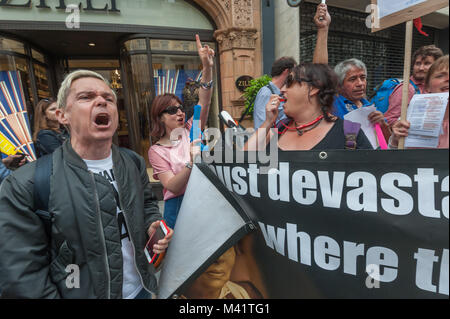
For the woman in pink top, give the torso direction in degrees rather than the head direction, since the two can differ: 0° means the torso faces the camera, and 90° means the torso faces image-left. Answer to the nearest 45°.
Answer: approximately 315°

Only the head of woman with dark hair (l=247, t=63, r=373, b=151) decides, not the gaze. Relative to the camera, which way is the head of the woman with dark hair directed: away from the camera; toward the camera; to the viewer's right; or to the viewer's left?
to the viewer's left

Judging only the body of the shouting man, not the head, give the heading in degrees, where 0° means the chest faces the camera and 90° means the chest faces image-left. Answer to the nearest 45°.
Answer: approximately 315°

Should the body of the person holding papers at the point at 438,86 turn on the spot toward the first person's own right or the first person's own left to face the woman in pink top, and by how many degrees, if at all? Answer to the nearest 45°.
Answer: approximately 90° to the first person's own right

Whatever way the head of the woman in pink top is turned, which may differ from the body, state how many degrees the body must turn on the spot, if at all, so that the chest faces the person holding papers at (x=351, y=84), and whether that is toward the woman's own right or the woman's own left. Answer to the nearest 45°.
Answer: approximately 45° to the woman's own left

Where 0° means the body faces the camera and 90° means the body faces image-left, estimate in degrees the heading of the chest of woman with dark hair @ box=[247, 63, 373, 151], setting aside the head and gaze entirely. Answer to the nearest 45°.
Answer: approximately 45°

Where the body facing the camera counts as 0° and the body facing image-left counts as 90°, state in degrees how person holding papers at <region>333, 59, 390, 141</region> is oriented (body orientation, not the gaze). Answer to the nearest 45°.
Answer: approximately 315°

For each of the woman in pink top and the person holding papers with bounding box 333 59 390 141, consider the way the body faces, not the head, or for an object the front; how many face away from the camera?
0
